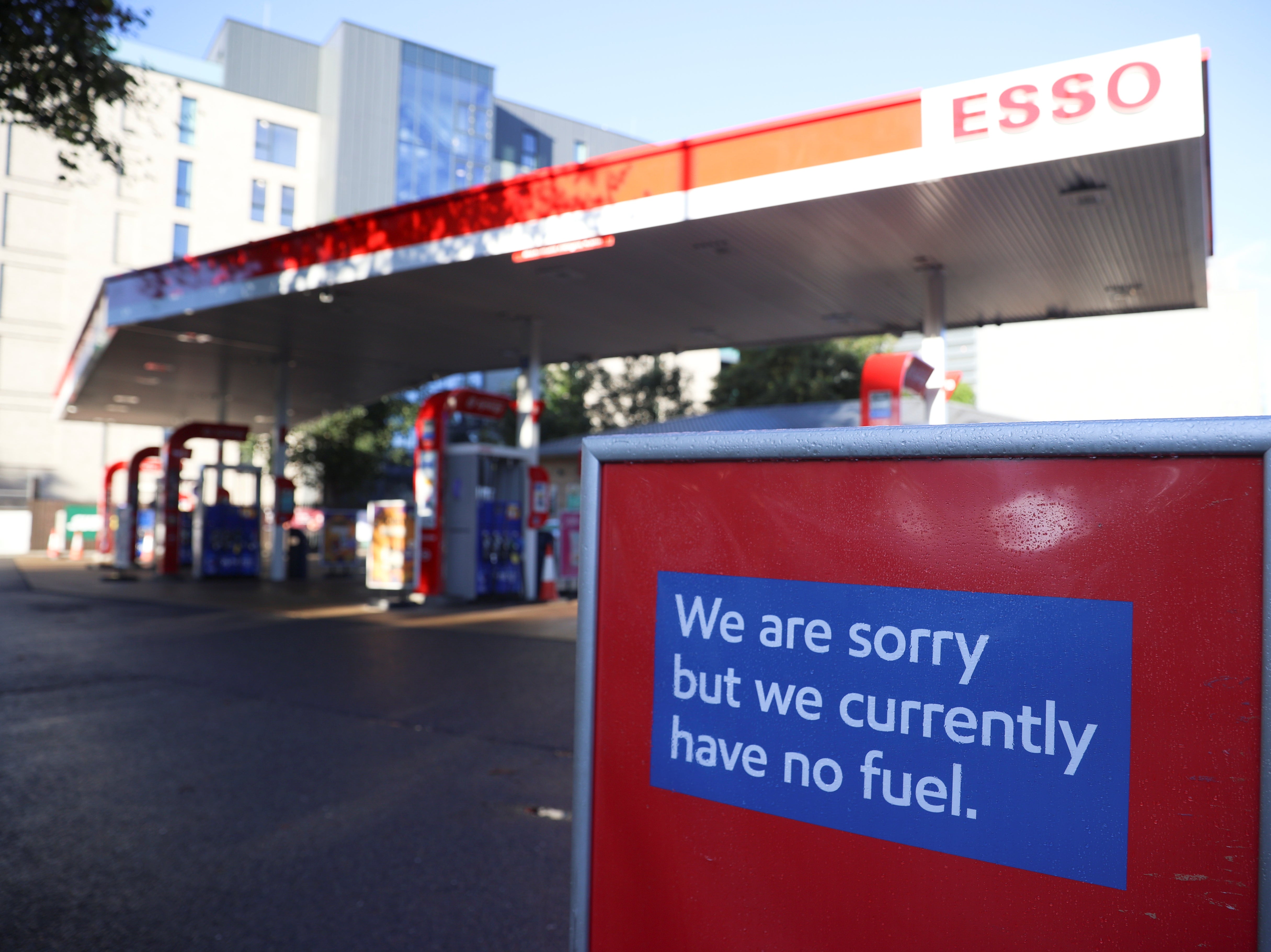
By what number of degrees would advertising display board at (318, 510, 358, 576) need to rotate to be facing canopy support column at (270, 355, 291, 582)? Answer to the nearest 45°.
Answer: approximately 45° to its right

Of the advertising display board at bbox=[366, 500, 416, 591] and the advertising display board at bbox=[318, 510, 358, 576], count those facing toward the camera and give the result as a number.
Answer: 2

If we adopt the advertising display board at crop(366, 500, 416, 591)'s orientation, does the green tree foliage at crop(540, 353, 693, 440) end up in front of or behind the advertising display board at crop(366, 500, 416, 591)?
behind

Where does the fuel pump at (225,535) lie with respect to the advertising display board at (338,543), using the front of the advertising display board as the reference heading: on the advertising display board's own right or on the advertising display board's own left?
on the advertising display board's own right

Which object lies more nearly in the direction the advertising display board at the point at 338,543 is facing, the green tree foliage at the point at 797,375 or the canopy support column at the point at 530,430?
the canopy support column

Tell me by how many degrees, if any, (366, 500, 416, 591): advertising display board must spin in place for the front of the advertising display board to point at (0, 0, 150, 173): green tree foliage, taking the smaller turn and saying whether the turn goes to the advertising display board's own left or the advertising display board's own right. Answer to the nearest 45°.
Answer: approximately 45° to the advertising display board's own right

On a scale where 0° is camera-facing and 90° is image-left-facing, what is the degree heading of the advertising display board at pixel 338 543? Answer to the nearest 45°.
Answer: approximately 0°

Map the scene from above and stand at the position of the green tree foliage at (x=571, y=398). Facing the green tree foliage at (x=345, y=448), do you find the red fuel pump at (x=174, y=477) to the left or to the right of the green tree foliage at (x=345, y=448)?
left

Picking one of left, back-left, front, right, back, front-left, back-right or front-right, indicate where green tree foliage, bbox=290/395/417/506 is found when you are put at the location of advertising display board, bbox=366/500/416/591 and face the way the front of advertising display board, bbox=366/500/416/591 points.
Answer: back

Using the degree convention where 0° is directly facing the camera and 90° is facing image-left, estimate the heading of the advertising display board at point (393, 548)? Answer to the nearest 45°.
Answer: approximately 0°
